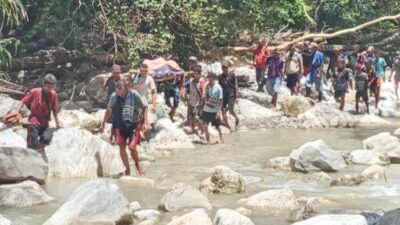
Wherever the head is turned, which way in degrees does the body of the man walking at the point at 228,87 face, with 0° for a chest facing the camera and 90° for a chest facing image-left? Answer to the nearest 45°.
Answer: approximately 0°

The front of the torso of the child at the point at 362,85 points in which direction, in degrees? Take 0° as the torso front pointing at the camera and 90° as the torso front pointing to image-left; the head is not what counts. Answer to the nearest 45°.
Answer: approximately 45°

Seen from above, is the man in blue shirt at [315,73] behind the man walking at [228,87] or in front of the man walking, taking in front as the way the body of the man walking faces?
behind

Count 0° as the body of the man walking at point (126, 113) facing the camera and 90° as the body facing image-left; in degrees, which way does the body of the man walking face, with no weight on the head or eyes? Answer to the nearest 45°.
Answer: approximately 0°

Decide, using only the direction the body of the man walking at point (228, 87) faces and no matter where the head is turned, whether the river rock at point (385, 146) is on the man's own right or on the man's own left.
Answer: on the man's own left

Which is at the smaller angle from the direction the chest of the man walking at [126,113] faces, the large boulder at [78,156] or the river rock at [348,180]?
the river rock

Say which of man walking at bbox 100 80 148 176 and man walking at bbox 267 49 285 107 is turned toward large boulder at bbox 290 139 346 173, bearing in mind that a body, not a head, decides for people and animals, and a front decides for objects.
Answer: man walking at bbox 267 49 285 107

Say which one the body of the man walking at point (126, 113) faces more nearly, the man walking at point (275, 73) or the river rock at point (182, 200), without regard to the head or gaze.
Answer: the river rock

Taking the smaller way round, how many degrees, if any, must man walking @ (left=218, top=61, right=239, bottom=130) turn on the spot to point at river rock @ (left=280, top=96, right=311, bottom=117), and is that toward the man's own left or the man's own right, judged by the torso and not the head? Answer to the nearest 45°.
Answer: approximately 135° to the man's own left

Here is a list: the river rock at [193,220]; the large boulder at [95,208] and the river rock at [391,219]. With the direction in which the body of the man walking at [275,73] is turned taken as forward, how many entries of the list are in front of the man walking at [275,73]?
3

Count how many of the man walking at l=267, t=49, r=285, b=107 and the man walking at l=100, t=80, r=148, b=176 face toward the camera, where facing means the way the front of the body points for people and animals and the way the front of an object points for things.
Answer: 2
